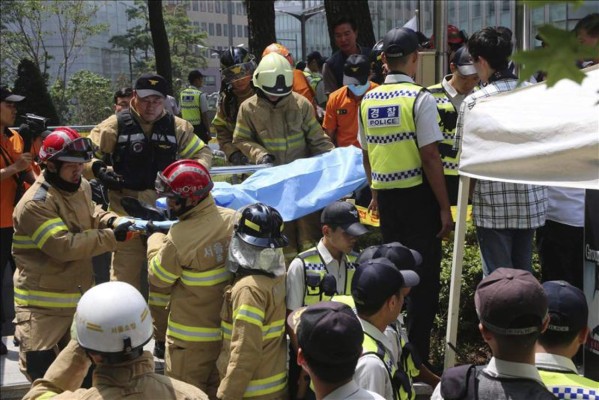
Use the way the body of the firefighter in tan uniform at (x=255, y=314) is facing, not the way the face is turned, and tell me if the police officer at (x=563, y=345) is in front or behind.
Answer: behind

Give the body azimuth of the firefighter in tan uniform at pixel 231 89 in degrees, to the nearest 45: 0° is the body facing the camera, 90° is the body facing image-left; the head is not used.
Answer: approximately 315°

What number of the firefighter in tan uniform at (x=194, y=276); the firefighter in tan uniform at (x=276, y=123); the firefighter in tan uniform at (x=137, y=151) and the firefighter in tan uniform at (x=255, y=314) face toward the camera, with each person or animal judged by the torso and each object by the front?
2

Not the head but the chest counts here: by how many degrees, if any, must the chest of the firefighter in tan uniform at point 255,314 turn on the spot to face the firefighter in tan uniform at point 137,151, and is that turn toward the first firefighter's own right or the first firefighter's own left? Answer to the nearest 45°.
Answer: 0° — they already face them

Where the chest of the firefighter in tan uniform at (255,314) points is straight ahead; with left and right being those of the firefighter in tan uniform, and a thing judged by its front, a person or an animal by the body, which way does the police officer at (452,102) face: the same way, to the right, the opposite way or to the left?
the opposite way

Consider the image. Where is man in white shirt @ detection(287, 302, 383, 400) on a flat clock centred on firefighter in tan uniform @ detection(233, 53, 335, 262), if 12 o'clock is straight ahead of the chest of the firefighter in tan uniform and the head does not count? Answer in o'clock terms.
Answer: The man in white shirt is roughly at 12 o'clock from the firefighter in tan uniform.

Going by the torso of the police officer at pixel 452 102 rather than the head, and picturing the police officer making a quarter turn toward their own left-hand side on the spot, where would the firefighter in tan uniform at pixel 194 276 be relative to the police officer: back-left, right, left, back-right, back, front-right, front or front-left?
back

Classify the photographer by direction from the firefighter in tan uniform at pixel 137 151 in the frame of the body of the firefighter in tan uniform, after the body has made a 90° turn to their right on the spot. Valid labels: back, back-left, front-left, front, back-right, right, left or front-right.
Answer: front-right

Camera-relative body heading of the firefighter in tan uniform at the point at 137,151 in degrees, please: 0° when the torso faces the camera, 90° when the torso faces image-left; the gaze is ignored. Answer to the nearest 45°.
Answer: approximately 0°

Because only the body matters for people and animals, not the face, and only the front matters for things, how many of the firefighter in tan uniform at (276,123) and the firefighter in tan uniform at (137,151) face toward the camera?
2

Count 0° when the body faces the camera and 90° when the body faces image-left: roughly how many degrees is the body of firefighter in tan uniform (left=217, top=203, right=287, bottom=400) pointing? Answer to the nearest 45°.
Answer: approximately 135°

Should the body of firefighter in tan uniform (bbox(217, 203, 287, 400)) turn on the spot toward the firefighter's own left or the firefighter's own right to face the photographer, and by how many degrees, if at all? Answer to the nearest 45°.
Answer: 0° — they already face them

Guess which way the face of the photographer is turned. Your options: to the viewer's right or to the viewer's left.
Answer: to the viewer's right

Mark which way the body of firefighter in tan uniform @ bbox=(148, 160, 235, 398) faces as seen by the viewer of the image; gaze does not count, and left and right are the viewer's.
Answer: facing away from the viewer and to the left of the viewer

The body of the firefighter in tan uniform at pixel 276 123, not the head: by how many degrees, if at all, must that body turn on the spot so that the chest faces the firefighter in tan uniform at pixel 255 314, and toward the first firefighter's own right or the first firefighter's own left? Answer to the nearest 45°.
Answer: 0° — they already face them
